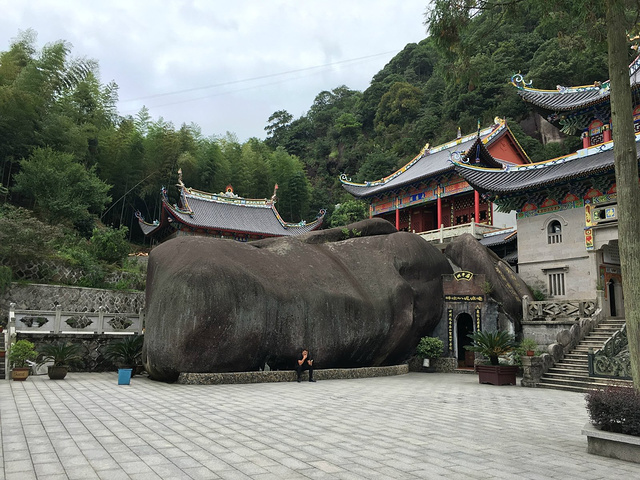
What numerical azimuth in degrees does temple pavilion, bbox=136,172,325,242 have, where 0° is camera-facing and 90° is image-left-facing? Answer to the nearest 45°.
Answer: approximately 315°

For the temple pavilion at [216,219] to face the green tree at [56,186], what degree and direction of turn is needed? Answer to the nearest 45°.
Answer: approximately 90° to its right

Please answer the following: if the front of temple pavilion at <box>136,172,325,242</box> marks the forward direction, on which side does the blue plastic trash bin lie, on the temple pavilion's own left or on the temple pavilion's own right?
on the temple pavilion's own right

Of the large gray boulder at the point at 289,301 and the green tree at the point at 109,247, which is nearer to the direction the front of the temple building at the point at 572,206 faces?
the large gray boulder

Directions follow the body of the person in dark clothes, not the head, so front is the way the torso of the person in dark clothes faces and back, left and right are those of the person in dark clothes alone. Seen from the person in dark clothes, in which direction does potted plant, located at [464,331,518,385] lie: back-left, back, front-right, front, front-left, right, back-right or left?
left

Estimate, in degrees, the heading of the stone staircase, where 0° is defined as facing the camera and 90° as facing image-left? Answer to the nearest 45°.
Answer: approximately 45°

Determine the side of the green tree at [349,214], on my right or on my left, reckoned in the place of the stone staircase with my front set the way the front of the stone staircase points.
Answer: on my right

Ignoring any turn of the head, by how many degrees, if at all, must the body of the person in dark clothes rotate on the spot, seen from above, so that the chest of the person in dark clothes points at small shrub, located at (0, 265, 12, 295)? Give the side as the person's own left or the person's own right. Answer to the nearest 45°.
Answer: approximately 90° to the person's own right

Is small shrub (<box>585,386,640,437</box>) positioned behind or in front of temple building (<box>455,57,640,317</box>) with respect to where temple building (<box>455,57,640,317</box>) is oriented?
in front

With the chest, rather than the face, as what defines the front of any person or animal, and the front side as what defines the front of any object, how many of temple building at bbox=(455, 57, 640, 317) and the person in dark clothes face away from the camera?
0

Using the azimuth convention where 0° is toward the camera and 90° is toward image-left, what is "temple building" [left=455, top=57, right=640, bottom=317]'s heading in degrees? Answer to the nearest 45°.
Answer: approximately 45°

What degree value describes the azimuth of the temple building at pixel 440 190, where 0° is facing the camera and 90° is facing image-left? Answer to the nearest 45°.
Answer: approximately 45°

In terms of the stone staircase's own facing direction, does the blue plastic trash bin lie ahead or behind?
ahead
